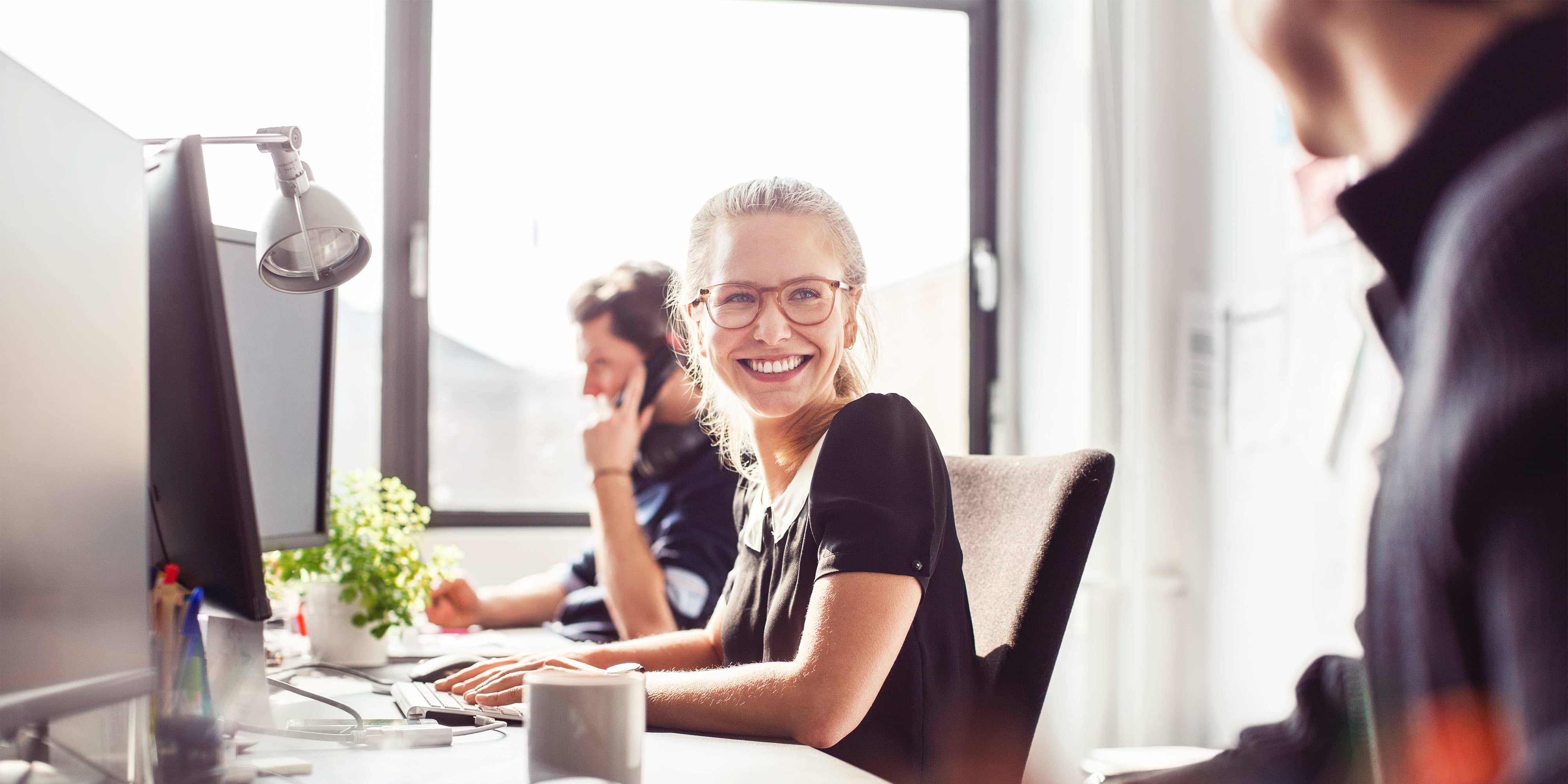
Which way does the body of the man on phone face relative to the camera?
to the viewer's left

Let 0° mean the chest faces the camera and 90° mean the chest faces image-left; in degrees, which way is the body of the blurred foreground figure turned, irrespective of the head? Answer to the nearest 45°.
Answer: approximately 90°

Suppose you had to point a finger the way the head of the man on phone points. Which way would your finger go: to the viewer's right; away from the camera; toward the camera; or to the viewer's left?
to the viewer's left

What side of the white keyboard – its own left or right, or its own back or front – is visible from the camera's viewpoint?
right

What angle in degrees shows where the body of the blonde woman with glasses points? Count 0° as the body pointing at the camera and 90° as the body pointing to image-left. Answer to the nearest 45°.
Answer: approximately 45°

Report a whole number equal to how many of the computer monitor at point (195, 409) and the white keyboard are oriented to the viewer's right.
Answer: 2

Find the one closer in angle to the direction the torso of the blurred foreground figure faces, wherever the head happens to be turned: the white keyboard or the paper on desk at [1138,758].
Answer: the white keyboard
